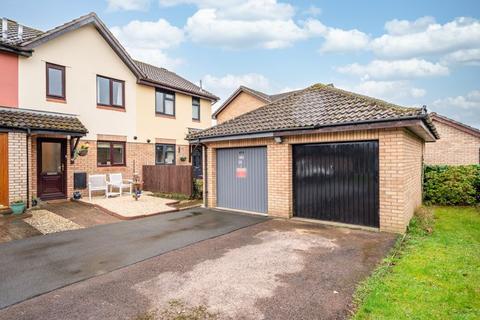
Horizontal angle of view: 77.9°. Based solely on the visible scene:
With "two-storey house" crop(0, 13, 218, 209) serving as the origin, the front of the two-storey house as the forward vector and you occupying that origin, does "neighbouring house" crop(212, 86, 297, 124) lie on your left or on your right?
on your left

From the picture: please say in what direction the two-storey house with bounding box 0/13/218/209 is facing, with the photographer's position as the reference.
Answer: facing the viewer and to the right of the viewer

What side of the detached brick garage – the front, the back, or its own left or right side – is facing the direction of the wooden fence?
right

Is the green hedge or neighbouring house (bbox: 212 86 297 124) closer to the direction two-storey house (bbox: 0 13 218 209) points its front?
the green hedge

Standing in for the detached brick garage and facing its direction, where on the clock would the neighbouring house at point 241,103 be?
The neighbouring house is roughly at 4 o'clock from the detached brick garage.

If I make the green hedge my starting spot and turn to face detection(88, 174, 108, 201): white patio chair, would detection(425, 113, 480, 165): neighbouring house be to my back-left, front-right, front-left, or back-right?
back-right

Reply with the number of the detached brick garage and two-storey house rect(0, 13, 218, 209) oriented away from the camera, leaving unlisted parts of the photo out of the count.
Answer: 0
